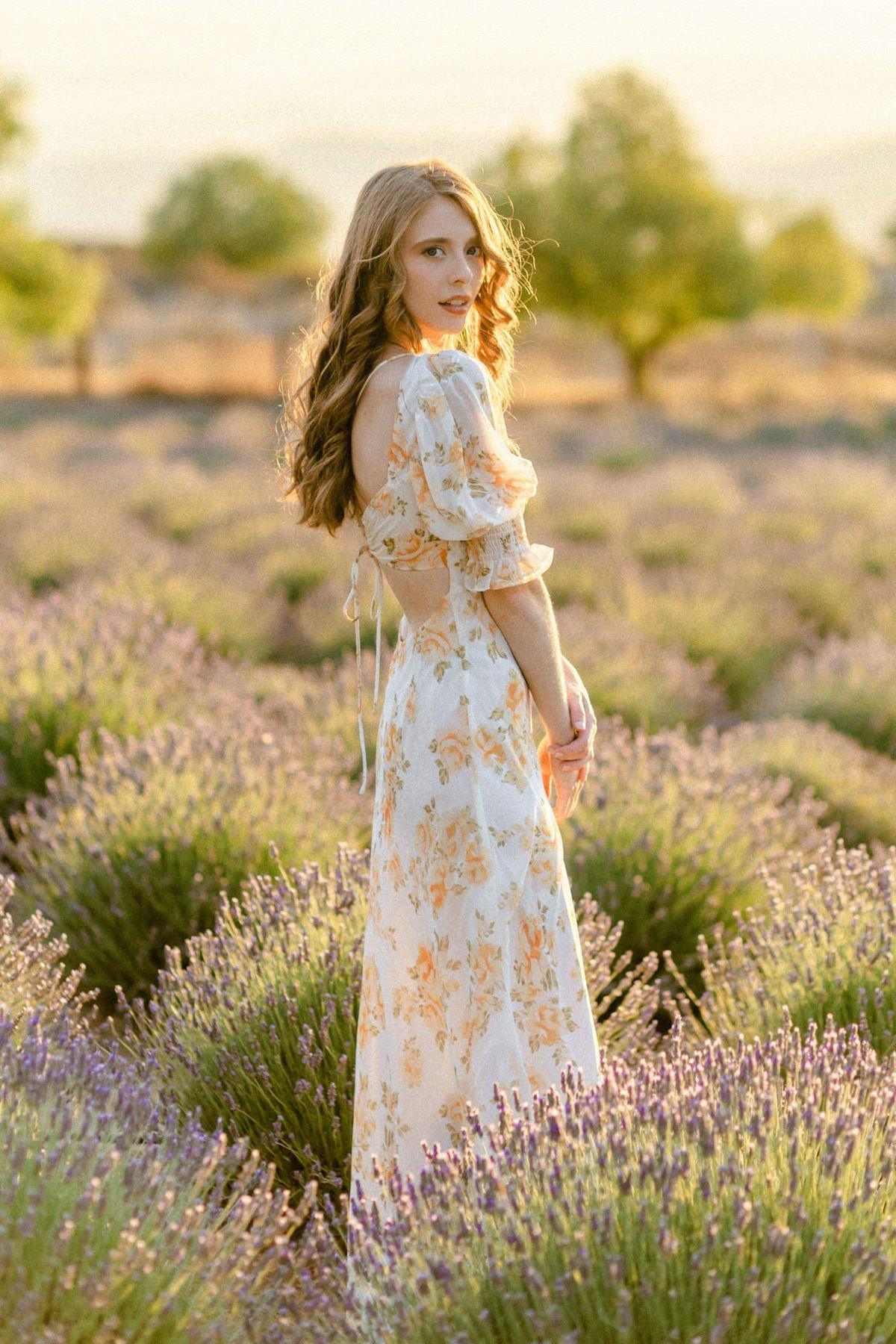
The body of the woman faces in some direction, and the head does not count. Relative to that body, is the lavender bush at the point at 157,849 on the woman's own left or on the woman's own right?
on the woman's own left

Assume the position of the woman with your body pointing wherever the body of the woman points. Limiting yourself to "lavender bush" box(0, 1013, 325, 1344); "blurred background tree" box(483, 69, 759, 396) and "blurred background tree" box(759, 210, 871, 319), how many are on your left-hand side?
2

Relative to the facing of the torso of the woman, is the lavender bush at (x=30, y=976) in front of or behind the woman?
behind

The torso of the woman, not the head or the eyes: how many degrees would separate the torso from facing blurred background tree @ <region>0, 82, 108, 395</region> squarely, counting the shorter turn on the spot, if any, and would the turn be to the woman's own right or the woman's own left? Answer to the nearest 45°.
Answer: approximately 90° to the woman's own left

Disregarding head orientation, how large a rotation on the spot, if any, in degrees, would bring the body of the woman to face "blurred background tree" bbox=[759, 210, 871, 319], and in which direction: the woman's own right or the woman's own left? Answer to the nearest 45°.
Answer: approximately 90° to the woman's own left

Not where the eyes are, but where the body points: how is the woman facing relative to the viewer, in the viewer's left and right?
facing to the right of the viewer

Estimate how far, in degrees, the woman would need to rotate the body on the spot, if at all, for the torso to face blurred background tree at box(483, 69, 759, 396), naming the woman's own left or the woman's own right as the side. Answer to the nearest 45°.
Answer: approximately 90° to the woman's own left
